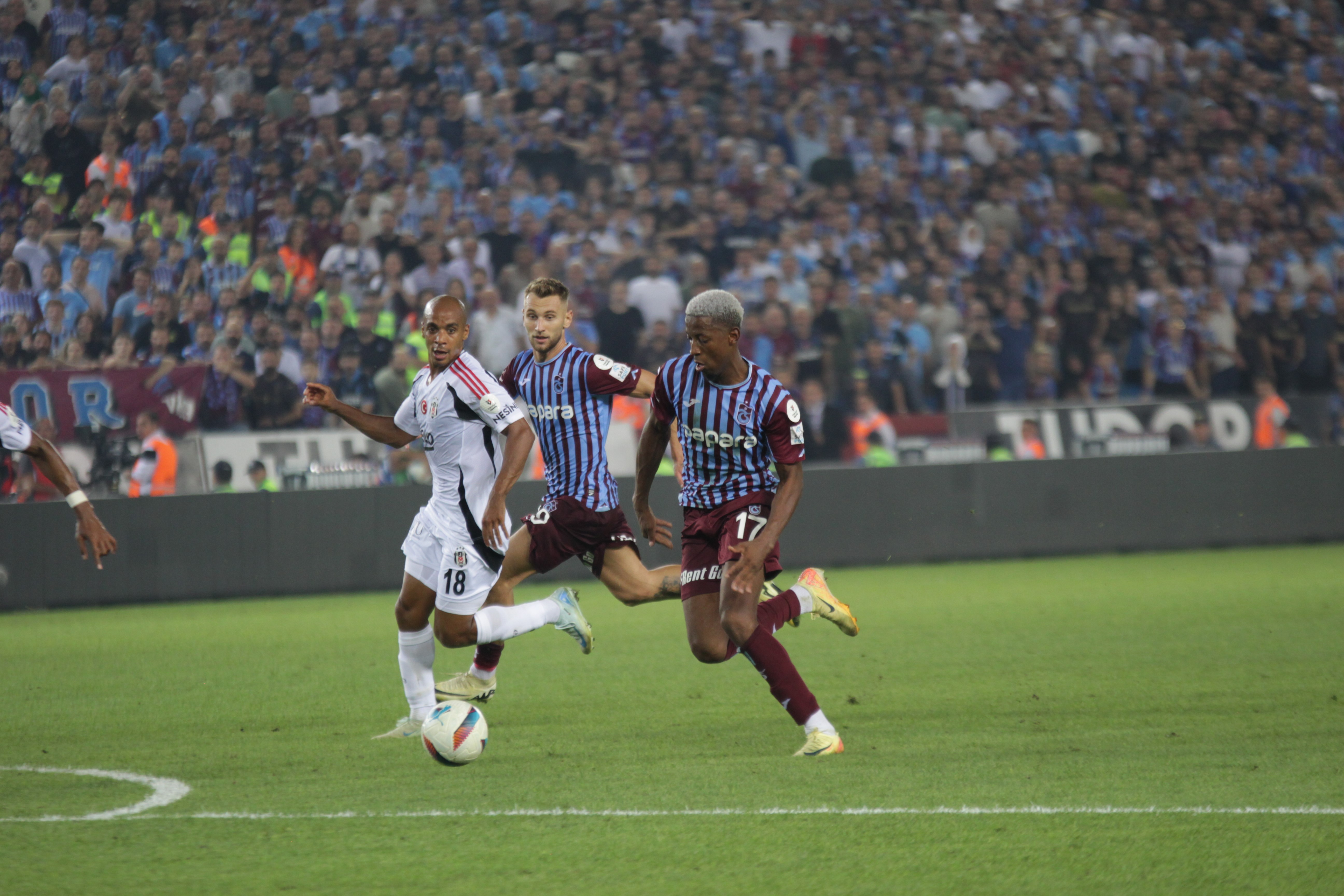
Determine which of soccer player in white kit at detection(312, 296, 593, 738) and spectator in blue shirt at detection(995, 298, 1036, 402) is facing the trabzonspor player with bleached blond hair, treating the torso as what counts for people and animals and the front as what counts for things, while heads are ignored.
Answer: the spectator in blue shirt

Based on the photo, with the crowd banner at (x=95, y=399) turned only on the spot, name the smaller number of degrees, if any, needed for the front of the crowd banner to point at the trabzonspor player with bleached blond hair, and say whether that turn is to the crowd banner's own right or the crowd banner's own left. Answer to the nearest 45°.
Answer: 0° — it already faces them

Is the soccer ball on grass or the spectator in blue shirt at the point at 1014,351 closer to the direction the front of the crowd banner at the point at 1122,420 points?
the soccer ball on grass

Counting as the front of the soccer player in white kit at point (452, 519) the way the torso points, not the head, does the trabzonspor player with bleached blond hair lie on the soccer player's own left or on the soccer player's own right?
on the soccer player's own left

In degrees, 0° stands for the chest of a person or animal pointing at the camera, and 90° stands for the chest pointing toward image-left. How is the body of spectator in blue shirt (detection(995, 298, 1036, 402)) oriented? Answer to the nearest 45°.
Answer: approximately 0°

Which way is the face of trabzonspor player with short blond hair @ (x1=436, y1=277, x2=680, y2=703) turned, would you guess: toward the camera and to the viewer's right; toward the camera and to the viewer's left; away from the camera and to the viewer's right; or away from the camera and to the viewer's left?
toward the camera and to the viewer's left

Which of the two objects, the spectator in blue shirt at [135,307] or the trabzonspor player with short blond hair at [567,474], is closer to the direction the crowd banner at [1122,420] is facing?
the trabzonspor player with short blond hair

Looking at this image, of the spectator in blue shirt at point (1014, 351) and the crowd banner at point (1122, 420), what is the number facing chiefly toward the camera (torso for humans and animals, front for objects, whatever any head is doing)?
2

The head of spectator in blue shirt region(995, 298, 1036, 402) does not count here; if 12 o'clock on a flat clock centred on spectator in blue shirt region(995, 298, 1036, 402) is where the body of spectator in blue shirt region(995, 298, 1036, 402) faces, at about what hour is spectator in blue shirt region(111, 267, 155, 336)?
spectator in blue shirt region(111, 267, 155, 336) is roughly at 2 o'clock from spectator in blue shirt region(995, 298, 1036, 402).

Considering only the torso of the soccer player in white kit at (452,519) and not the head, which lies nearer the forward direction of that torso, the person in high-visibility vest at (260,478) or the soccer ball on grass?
the soccer ball on grass

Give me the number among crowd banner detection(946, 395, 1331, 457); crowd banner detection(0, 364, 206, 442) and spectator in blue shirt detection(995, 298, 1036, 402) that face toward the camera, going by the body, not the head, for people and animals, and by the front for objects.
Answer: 3

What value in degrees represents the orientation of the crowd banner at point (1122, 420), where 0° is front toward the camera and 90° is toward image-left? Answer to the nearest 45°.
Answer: approximately 0°

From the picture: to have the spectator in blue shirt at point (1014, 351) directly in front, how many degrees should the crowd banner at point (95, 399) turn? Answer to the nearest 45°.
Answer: approximately 90° to its left

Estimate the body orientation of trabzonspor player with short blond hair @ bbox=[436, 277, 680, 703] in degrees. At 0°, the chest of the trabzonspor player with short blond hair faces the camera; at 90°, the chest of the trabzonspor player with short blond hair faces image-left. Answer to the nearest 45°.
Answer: approximately 45°
